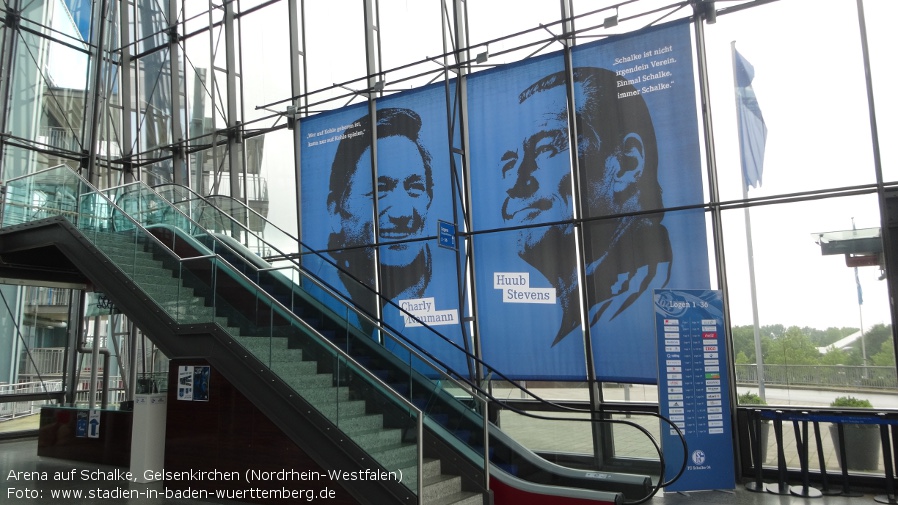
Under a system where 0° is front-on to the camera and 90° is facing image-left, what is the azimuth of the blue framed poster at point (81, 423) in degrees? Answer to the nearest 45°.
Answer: approximately 0°

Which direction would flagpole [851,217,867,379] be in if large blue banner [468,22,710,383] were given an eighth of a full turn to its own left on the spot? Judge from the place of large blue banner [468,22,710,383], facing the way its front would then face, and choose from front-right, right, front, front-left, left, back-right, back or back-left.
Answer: left

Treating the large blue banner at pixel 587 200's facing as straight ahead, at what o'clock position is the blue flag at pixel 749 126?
The blue flag is roughly at 8 o'clock from the large blue banner.

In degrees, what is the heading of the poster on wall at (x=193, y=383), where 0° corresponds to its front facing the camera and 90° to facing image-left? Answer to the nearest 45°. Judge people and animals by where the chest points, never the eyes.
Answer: approximately 0°
